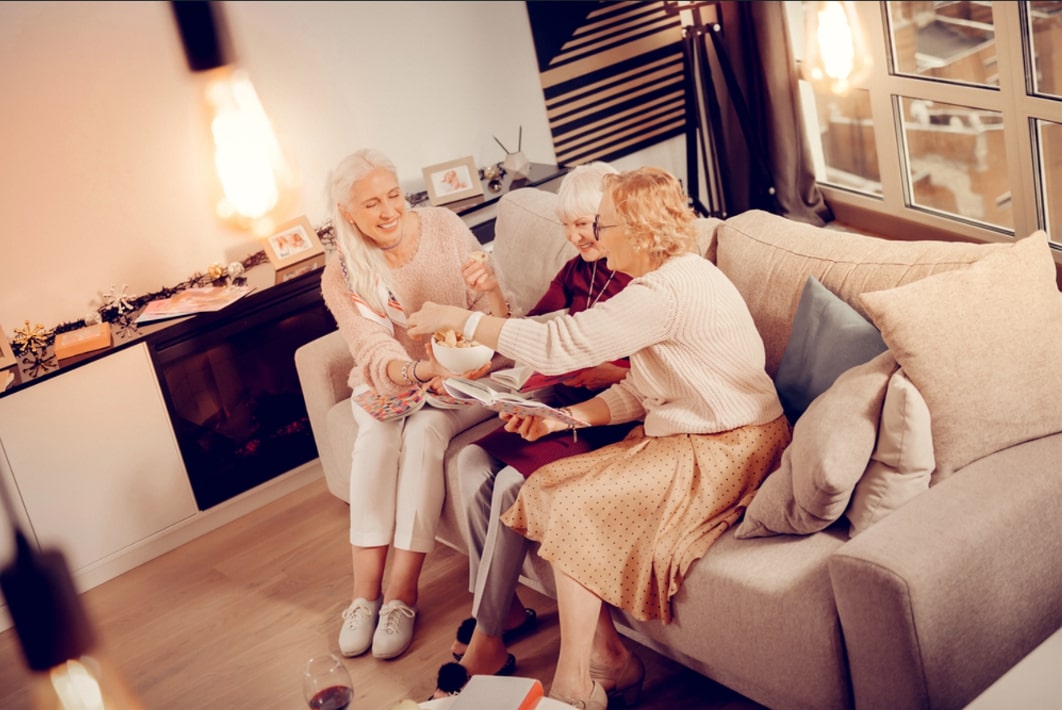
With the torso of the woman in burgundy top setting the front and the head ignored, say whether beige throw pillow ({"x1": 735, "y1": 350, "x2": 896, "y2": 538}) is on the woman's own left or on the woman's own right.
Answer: on the woman's own left

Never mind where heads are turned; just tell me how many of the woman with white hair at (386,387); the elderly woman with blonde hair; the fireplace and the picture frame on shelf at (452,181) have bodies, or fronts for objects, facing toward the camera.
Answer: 3

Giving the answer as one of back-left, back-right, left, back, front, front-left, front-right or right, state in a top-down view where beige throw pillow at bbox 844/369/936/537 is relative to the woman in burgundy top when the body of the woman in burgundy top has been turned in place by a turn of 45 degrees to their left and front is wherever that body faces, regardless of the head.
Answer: front-left

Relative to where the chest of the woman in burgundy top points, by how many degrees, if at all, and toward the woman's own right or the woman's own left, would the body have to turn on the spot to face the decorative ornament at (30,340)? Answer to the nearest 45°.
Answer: approximately 90° to the woman's own right

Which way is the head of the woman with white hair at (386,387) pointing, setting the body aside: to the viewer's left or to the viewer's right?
to the viewer's right

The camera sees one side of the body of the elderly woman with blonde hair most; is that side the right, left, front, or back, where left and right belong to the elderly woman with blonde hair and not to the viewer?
left

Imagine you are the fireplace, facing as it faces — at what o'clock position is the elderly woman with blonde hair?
The elderly woman with blonde hair is roughly at 11 o'clock from the fireplace.

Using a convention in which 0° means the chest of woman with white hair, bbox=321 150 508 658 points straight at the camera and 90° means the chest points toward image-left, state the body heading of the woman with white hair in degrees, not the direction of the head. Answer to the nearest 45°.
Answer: approximately 0°
